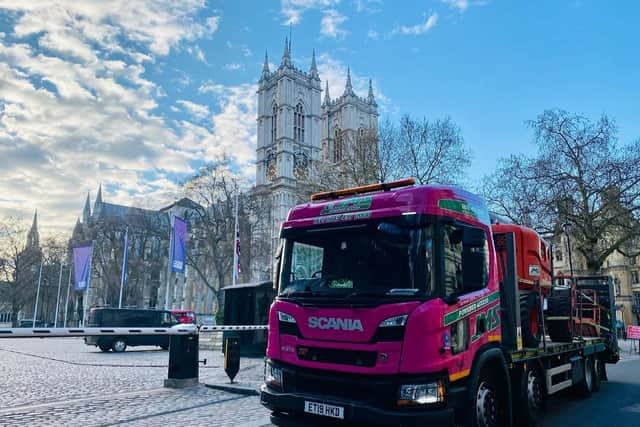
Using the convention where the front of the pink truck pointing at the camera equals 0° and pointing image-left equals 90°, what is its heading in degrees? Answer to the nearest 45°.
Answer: approximately 45°

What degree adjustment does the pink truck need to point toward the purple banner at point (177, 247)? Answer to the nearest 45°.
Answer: approximately 90° to its right

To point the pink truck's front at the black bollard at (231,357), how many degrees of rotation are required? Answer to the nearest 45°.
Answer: approximately 90° to its right

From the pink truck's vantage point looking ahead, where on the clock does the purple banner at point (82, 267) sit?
The purple banner is roughly at 3 o'clock from the pink truck.

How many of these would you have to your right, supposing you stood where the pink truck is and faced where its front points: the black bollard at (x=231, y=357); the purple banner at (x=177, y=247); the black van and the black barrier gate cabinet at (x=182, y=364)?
4

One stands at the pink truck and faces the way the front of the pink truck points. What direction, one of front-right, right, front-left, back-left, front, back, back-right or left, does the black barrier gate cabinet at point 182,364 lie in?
right

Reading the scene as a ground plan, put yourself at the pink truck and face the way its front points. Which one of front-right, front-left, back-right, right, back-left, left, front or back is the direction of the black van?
right
